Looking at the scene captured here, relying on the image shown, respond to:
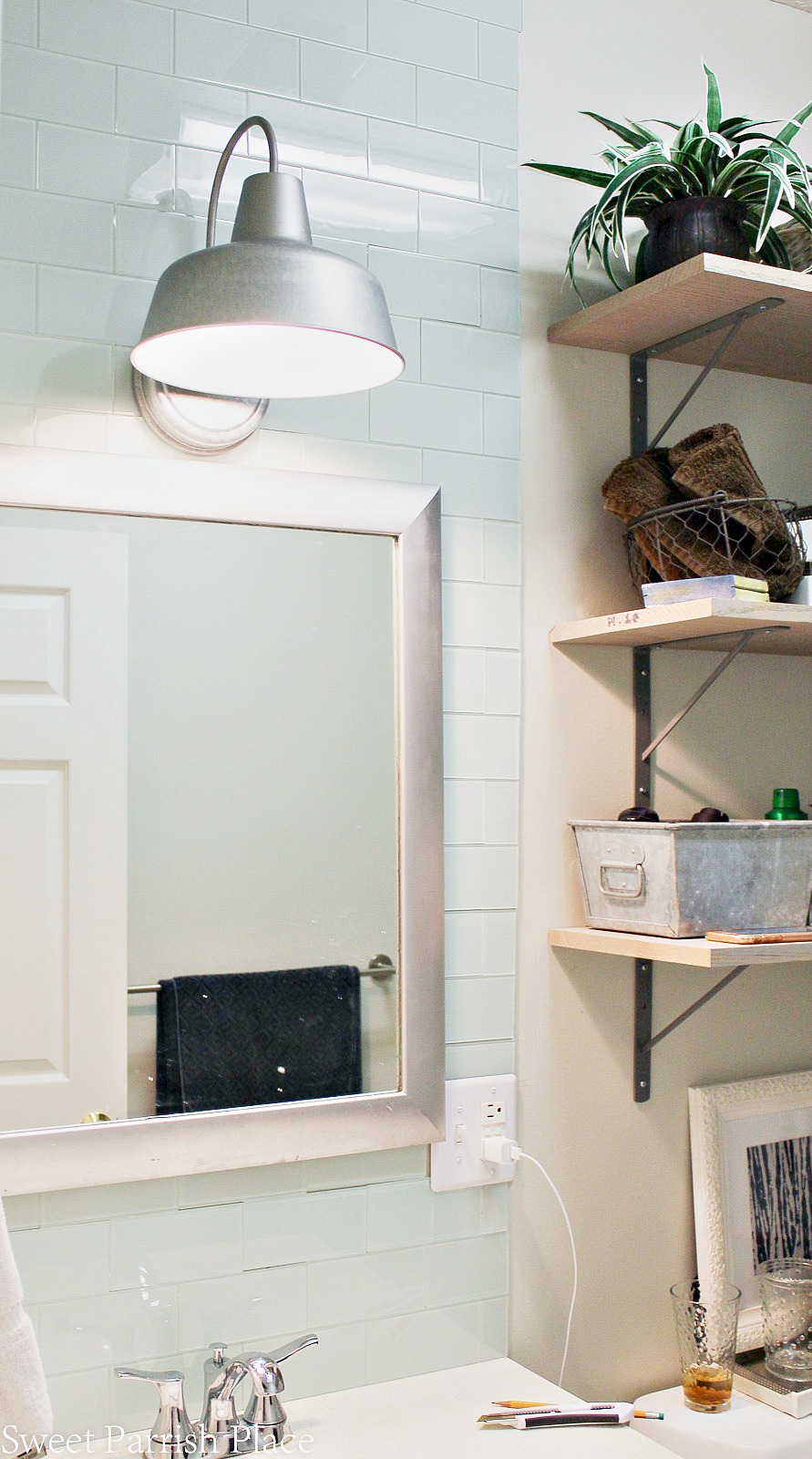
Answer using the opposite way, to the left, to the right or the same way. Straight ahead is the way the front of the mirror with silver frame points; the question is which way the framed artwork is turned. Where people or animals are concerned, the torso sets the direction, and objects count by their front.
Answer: the same way

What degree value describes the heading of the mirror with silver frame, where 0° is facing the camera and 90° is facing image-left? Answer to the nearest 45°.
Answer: approximately 315°

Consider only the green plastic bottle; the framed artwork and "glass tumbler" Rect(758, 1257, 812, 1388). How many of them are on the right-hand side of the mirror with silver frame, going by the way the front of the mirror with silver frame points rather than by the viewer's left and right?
0

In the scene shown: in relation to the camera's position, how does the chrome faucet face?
facing the viewer and to the right of the viewer

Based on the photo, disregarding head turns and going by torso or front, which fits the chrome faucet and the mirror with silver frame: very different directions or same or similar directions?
same or similar directions

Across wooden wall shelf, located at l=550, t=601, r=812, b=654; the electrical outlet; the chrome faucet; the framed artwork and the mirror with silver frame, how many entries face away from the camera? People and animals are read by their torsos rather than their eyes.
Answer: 0

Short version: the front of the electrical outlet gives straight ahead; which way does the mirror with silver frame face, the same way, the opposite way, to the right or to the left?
the same way

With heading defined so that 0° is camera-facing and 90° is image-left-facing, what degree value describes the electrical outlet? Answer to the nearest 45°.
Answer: approximately 315°
